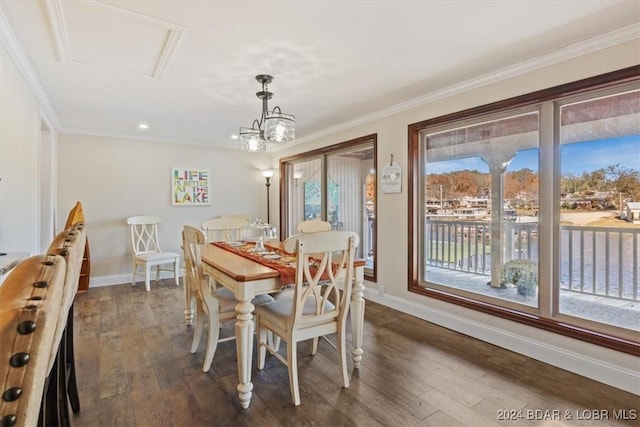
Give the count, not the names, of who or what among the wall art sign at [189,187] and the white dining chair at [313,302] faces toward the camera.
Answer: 1

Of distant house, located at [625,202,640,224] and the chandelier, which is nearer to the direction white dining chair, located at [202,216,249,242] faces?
the chandelier

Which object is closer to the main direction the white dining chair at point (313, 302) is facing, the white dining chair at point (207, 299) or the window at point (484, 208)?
the white dining chair

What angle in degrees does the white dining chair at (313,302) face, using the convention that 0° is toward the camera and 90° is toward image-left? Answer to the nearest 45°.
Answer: approximately 135°

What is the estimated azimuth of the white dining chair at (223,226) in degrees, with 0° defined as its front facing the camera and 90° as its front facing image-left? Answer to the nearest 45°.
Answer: approximately 0°

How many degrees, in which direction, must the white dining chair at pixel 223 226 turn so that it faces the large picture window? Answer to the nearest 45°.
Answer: approximately 45° to its left

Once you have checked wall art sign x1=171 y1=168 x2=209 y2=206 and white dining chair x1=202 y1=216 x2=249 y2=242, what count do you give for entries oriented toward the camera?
2

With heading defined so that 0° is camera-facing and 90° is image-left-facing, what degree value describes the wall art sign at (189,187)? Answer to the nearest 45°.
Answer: approximately 0°
